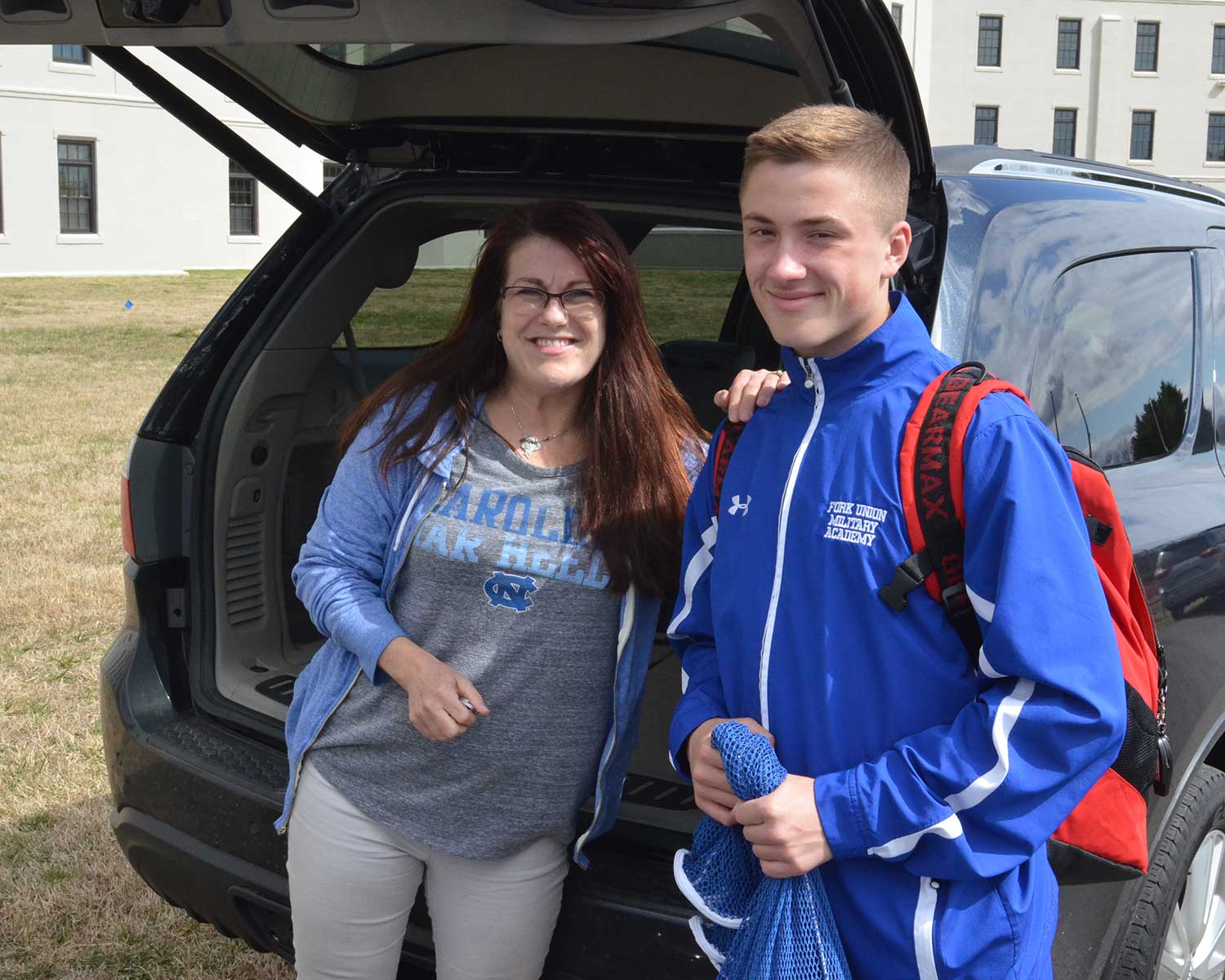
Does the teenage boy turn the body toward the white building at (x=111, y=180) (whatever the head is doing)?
no

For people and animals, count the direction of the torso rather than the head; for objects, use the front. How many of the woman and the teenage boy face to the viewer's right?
0

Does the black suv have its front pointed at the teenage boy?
no

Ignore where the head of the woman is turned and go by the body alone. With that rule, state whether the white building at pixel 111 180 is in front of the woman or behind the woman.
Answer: behind

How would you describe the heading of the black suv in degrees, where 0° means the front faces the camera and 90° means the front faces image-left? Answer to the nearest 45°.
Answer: approximately 225°

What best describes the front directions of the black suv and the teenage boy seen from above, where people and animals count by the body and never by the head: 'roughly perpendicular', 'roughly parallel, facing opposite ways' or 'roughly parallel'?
roughly parallel, facing opposite ways

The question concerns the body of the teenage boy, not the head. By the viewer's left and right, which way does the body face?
facing the viewer and to the left of the viewer

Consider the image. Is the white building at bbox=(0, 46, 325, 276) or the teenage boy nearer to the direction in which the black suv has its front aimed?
the white building

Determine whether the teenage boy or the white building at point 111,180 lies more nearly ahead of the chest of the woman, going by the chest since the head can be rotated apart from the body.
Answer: the teenage boy

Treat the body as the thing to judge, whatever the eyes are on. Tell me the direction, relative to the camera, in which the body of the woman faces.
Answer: toward the camera

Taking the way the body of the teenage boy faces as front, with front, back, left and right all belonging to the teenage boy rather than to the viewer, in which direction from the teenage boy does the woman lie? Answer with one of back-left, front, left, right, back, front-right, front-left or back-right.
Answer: right

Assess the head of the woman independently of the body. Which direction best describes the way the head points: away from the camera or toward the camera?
toward the camera
